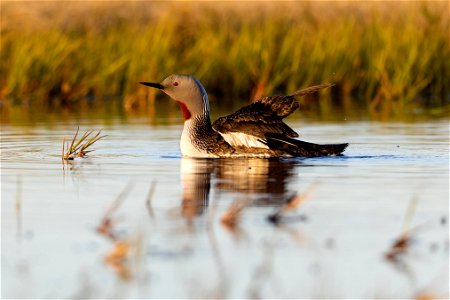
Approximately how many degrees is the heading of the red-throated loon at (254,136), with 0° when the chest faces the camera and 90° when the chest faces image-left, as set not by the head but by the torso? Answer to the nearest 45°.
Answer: approximately 90°

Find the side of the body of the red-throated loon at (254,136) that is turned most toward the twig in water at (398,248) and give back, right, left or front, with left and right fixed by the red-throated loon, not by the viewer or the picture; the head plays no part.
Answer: left

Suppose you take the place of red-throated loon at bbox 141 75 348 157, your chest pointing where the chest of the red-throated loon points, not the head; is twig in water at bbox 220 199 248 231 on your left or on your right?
on your left
